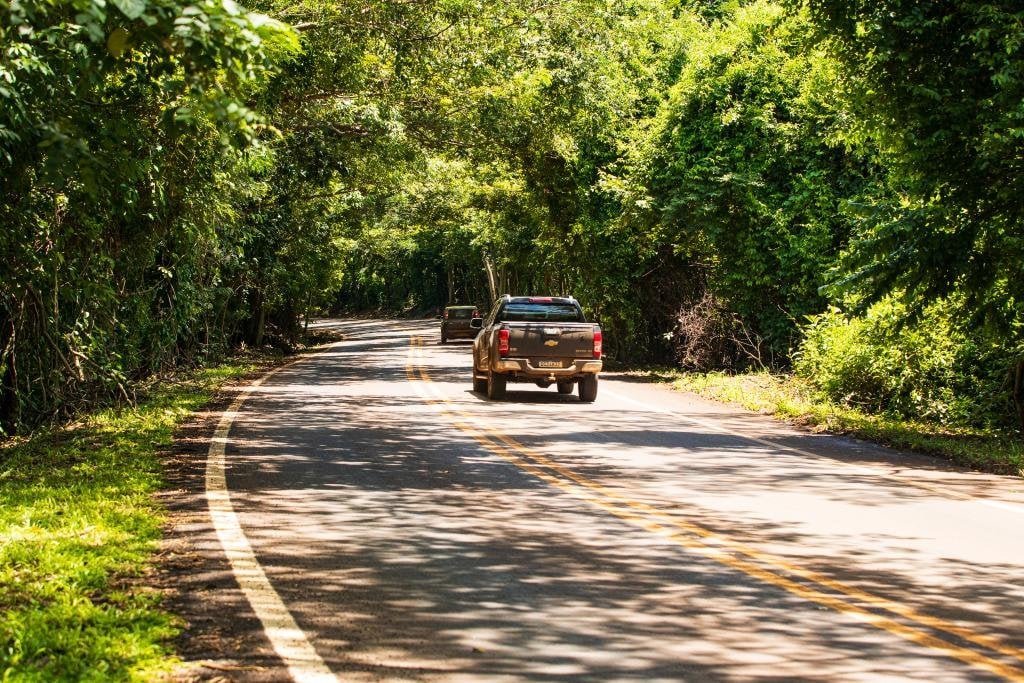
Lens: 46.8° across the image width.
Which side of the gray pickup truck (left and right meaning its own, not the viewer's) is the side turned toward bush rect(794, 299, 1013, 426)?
right

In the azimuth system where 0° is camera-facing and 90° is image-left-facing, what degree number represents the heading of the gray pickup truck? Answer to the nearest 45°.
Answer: approximately 180°
